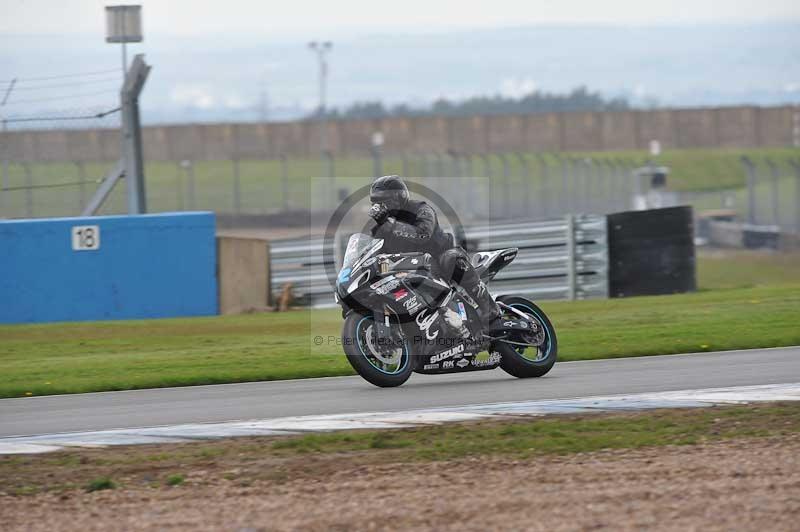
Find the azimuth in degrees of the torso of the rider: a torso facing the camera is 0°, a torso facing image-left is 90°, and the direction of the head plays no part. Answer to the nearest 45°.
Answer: approximately 45°

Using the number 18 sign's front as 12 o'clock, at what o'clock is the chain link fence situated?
The chain link fence is roughly at 7 o'clock from the number 18 sign.

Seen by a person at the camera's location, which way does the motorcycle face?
facing the viewer and to the left of the viewer

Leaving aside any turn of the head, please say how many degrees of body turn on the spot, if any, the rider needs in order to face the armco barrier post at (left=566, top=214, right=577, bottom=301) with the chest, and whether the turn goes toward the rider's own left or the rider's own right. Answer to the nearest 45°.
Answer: approximately 135° to the rider's own right

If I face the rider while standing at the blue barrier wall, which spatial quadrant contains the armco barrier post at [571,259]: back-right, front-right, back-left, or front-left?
front-left

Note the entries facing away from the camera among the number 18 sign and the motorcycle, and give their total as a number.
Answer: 0

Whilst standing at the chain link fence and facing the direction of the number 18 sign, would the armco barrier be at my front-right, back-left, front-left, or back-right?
front-left

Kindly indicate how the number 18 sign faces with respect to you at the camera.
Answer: facing the viewer
